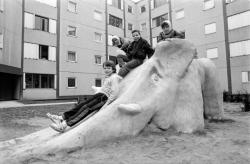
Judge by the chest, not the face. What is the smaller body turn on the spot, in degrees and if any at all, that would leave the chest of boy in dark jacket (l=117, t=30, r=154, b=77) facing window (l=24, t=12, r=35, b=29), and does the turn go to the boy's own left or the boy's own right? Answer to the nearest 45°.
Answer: approximately 90° to the boy's own right

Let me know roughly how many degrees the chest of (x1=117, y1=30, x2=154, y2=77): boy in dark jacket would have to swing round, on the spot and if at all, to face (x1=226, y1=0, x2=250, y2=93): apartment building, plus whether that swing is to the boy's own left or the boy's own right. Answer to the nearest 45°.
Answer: approximately 180°

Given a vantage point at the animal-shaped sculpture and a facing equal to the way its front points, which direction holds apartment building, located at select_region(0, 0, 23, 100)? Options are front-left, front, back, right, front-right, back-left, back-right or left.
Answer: right

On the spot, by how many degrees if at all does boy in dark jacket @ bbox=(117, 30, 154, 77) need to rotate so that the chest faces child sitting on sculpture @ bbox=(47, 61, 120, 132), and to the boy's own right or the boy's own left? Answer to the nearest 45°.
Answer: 0° — they already face them

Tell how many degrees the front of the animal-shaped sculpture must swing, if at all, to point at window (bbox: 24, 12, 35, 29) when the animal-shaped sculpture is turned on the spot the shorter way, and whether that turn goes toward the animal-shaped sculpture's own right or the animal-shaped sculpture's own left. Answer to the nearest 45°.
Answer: approximately 90° to the animal-shaped sculpture's own right

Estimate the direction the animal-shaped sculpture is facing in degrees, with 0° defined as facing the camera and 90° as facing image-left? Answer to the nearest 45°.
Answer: approximately 45°

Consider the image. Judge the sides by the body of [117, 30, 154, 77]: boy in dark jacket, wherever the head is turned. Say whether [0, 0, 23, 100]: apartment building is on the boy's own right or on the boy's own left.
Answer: on the boy's own right

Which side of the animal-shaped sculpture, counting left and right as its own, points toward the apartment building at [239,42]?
back
